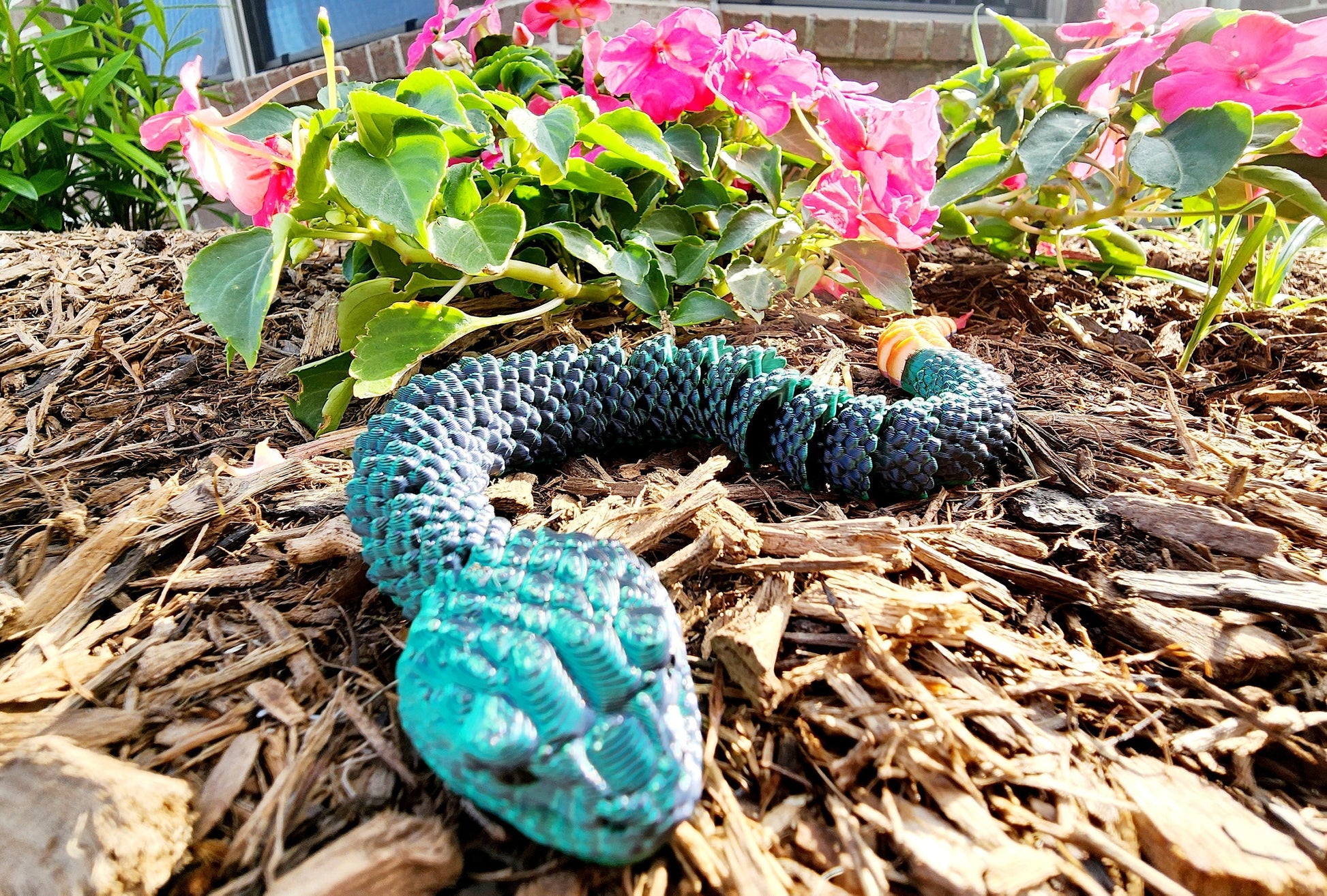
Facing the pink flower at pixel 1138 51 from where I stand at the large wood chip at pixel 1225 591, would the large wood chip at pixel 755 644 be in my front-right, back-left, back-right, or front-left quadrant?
back-left

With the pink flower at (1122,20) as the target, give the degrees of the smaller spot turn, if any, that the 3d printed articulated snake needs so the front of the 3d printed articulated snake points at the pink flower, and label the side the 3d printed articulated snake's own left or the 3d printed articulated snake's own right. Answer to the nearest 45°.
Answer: approximately 90° to the 3d printed articulated snake's own left

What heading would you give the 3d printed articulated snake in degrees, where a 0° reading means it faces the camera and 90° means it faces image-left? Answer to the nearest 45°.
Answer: approximately 315°

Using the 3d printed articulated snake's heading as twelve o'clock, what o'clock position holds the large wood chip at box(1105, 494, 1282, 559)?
The large wood chip is roughly at 10 o'clock from the 3d printed articulated snake.
